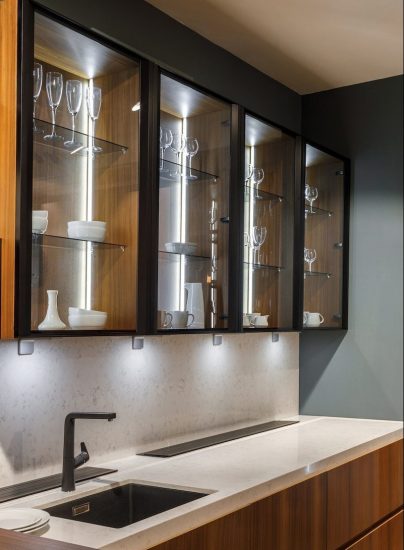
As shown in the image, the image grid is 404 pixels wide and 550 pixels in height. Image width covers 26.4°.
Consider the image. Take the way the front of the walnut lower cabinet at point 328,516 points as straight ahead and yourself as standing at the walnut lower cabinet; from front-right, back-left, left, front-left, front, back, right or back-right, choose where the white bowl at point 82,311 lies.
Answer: right

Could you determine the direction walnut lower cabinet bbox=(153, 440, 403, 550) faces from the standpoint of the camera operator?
facing the viewer and to the right of the viewer

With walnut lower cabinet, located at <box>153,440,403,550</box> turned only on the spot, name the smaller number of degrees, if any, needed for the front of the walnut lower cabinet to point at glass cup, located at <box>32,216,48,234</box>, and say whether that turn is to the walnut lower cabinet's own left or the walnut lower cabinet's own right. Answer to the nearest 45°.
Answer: approximately 90° to the walnut lower cabinet's own right

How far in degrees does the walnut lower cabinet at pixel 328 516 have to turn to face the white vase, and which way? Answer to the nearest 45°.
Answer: approximately 90° to its right

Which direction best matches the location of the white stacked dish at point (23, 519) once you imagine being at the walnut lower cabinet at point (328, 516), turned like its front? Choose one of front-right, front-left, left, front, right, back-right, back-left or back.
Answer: right
